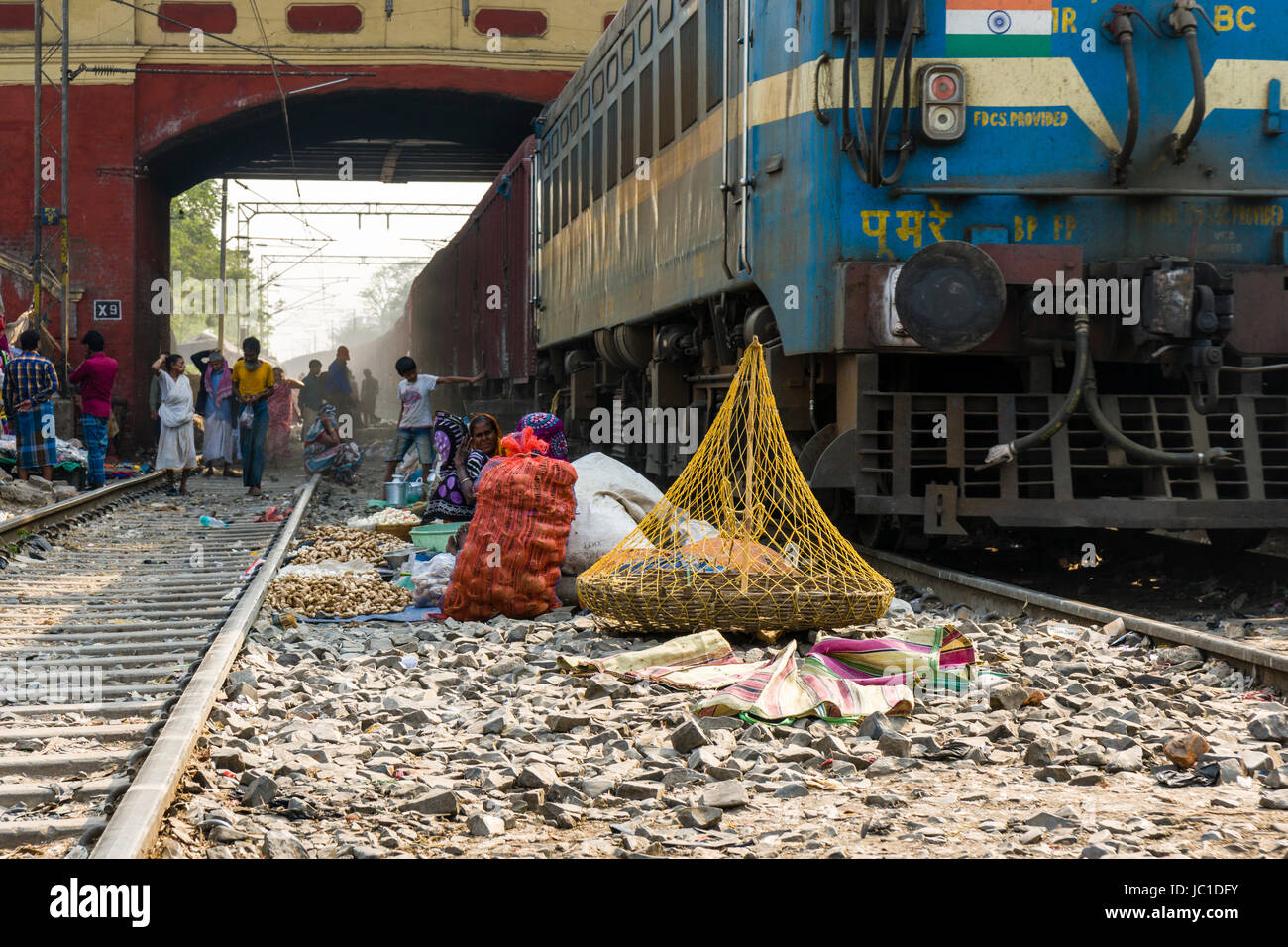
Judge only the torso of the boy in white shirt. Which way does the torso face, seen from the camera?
toward the camera

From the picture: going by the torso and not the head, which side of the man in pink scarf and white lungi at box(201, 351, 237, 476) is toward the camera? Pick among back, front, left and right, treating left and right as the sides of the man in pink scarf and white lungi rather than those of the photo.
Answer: front

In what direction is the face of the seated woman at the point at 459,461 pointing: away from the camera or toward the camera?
toward the camera

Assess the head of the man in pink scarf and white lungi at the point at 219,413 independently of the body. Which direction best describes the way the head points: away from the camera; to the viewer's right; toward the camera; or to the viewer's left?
toward the camera

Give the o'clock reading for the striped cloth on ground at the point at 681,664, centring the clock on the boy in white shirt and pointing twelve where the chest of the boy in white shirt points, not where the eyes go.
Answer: The striped cloth on ground is roughly at 12 o'clock from the boy in white shirt.

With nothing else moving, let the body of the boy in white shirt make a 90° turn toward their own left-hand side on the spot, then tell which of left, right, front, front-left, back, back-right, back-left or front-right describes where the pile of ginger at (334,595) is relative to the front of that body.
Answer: right
